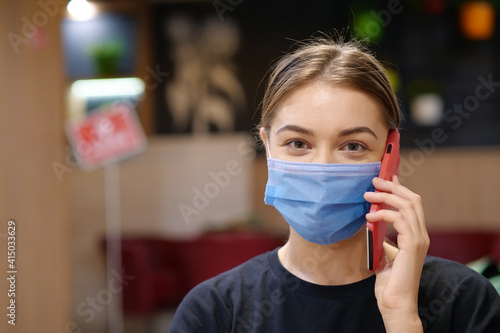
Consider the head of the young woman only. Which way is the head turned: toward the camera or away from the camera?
toward the camera

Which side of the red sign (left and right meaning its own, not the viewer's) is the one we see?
front

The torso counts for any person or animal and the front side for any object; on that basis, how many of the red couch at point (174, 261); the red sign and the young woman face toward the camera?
3

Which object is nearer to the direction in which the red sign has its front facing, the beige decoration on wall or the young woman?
the young woman

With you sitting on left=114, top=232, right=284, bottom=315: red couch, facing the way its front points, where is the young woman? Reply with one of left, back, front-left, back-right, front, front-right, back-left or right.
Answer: front

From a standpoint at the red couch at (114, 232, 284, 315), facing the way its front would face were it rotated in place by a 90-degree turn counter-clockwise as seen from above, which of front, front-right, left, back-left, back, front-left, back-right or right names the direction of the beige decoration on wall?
left

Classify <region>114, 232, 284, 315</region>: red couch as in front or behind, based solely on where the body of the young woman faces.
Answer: behind

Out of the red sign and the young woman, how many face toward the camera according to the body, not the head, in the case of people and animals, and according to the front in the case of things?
2

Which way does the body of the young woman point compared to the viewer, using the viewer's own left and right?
facing the viewer

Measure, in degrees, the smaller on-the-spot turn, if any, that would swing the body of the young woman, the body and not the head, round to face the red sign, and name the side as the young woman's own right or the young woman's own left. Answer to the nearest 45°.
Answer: approximately 135° to the young woman's own right

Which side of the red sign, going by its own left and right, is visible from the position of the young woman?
front

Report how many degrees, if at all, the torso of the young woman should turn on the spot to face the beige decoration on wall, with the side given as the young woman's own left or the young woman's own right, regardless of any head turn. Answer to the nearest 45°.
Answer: approximately 180°

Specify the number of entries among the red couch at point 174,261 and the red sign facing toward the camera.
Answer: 2

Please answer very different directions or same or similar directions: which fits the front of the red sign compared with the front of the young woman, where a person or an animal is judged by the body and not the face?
same or similar directions
